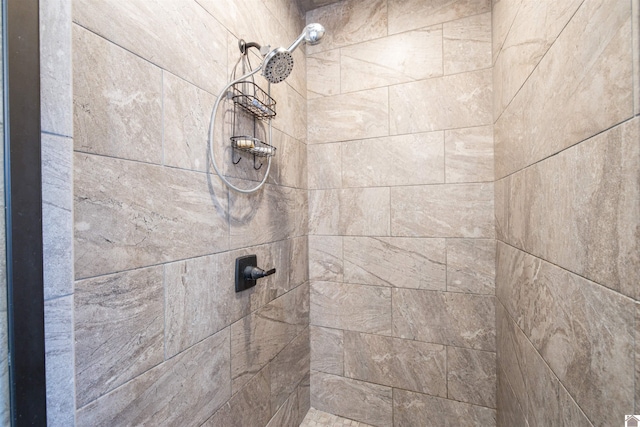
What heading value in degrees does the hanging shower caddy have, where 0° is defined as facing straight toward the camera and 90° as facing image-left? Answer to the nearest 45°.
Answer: approximately 315°
